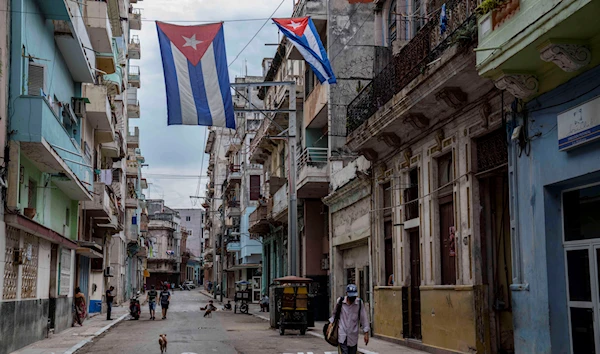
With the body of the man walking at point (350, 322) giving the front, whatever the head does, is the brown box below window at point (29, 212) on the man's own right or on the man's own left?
on the man's own right

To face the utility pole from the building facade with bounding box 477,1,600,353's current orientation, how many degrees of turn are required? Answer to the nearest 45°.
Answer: approximately 90° to its right

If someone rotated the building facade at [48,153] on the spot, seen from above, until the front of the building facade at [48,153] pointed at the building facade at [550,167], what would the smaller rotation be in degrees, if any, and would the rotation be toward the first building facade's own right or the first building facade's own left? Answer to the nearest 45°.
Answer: approximately 45° to the first building facade's own right

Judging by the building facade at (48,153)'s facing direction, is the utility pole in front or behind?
in front

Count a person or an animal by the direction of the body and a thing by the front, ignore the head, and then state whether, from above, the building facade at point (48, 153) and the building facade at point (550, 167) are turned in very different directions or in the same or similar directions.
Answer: very different directions

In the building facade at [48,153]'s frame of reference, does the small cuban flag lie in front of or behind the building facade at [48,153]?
in front

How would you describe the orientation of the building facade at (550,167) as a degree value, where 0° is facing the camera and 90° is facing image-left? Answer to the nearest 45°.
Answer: approximately 45°

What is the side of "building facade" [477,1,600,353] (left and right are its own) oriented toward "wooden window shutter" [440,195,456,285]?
right

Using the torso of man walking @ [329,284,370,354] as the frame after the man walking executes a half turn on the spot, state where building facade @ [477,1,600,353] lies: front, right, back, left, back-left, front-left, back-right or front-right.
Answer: right

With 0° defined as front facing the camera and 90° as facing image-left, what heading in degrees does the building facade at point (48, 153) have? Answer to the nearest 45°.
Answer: approximately 270°

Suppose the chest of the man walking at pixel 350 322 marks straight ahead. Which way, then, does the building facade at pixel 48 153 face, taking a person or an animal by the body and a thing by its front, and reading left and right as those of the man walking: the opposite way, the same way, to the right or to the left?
to the left

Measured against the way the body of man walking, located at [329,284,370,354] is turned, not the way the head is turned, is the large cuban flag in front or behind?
behind

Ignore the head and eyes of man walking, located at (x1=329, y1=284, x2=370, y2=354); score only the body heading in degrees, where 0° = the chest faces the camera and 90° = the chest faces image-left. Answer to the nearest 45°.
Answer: approximately 0°

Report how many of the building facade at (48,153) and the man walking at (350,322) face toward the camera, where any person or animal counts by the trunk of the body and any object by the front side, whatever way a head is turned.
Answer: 1
